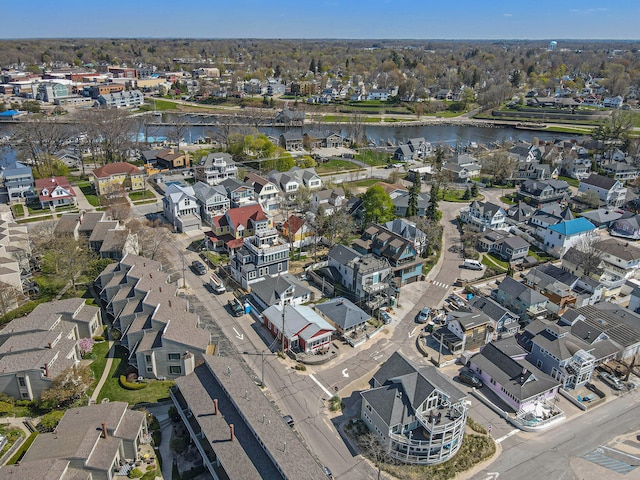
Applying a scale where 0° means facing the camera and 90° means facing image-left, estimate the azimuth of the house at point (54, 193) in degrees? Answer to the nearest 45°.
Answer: approximately 0°

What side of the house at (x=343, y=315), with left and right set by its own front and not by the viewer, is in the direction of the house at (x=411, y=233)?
left

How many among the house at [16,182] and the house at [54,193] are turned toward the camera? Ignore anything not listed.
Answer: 2

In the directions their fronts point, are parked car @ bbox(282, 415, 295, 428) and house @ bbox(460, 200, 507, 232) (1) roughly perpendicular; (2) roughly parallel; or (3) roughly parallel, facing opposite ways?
roughly perpendicular

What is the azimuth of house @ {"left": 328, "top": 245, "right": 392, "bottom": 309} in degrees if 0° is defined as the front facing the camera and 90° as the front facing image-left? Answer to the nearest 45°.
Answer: approximately 315°

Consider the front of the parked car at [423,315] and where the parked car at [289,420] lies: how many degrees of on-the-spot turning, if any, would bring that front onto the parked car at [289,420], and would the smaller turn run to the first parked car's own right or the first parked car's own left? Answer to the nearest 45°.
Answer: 0° — it already faces it

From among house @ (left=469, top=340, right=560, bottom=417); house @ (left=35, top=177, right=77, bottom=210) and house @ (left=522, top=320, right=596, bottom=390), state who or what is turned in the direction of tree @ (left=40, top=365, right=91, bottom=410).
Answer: house @ (left=35, top=177, right=77, bottom=210)

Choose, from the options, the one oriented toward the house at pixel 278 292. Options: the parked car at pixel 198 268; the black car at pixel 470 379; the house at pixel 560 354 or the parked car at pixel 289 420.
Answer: the parked car at pixel 198 268

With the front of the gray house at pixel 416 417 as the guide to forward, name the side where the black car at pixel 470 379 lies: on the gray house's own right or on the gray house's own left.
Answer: on the gray house's own left
